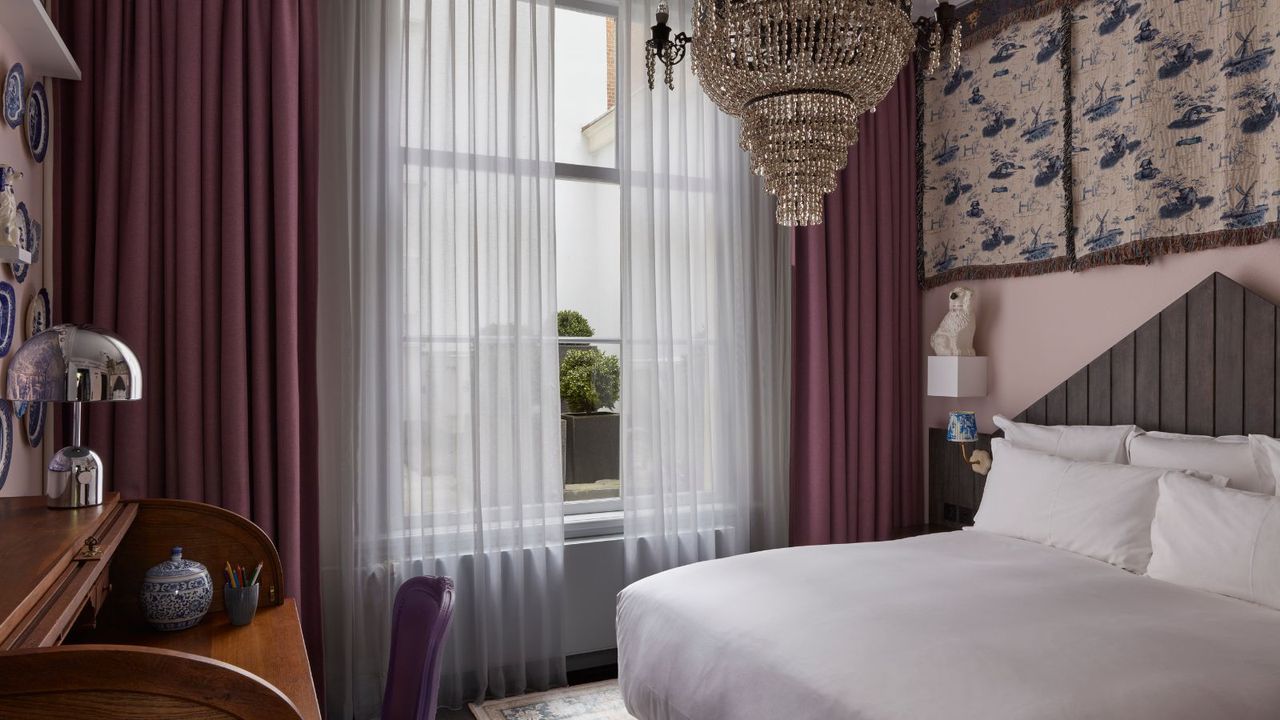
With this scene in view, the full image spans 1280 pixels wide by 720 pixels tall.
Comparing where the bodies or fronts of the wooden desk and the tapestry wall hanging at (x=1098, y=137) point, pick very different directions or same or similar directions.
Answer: very different directions

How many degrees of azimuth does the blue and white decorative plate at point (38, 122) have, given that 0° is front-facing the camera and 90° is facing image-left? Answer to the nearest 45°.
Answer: approximately 270°

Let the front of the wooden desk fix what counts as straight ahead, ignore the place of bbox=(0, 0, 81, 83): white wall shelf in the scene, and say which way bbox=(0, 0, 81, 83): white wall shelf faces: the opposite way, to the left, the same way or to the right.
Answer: the same way

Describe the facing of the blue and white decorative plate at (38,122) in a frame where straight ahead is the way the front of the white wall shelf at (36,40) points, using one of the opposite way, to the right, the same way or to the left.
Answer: the same way

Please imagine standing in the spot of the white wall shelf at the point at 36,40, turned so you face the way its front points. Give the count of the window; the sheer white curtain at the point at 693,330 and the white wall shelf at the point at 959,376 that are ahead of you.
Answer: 3

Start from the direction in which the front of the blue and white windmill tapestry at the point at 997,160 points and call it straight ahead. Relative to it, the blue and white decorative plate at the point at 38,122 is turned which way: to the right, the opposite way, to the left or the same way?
the opposite way

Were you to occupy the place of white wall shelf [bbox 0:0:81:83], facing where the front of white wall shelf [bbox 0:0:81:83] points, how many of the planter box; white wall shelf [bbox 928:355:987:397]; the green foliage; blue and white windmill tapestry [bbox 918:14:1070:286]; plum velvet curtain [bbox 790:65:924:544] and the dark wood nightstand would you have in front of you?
6

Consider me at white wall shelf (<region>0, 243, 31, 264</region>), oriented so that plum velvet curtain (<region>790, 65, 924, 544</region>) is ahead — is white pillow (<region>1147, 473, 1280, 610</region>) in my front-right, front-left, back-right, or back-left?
front-right

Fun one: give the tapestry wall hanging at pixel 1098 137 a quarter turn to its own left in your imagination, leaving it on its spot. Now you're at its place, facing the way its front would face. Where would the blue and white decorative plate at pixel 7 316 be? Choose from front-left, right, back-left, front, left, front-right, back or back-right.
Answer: right

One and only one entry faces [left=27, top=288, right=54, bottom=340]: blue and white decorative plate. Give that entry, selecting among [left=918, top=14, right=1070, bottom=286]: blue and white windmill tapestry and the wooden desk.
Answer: the blue and white windmill tapestry

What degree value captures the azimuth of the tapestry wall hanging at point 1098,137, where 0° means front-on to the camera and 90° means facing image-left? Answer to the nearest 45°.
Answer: approximately 45°

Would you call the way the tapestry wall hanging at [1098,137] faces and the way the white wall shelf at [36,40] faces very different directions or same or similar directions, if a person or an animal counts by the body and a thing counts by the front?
very different directions

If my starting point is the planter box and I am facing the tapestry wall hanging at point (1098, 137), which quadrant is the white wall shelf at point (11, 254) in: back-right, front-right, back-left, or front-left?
front-right

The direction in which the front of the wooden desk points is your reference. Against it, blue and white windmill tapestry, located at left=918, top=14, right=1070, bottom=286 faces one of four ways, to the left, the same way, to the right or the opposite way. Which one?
the opposite way

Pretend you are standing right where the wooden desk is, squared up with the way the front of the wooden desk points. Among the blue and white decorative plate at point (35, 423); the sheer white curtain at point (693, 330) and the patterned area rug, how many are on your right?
0

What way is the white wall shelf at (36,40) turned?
to the viewer's right

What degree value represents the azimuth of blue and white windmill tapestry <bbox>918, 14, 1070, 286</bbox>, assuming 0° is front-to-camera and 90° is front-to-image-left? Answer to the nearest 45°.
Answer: approximately 45°
